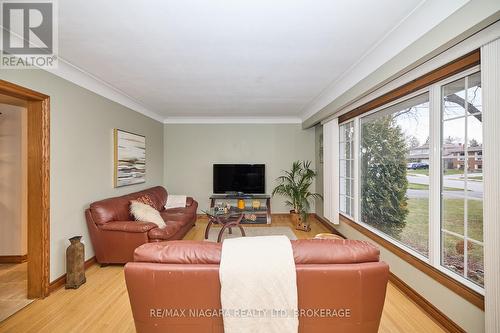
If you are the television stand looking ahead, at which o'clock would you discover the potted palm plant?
The potted palm plant is roughly at 9 o'clock from the television stand.

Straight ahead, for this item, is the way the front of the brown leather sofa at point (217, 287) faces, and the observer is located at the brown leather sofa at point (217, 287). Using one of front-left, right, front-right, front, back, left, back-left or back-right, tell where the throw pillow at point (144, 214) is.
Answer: front-left

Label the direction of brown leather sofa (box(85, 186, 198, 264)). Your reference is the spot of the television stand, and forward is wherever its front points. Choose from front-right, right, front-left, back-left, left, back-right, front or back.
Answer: front-right

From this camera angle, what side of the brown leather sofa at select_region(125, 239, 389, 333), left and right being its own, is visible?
back

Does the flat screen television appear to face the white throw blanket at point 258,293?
yes

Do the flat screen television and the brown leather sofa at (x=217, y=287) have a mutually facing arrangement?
yes

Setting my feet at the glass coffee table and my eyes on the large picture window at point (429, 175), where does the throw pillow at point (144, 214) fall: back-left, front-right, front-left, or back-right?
back-right

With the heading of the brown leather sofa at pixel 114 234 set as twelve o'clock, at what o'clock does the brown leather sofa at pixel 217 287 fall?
the brown leather sofa at pixel 217 287 is roughly at 1 o'clock from the brown leather sofa at pixel 114 234.

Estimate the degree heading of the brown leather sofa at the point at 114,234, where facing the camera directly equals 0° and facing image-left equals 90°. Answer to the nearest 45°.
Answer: approximately 315°

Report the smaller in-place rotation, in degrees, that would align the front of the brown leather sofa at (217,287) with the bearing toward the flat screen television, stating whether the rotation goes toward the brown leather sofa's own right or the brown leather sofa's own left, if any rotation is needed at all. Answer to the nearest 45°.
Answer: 0° — it already faces it

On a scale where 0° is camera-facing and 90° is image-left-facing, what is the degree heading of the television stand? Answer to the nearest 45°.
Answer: approximately 0°
